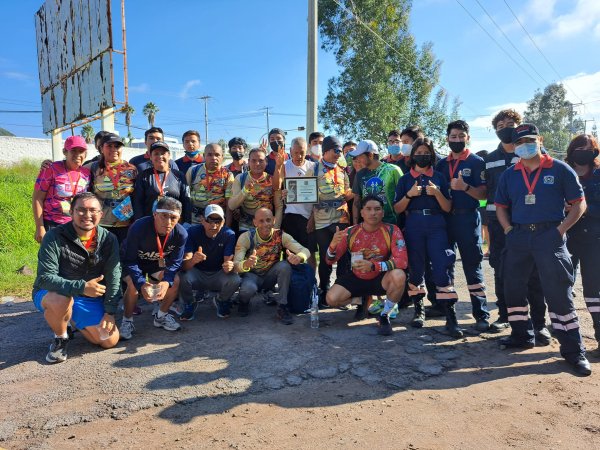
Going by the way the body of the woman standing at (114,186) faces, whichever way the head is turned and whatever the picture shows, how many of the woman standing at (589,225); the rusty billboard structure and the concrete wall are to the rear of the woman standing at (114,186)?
2

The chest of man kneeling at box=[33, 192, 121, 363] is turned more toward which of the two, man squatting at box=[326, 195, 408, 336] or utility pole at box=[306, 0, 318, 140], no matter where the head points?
the man squatting

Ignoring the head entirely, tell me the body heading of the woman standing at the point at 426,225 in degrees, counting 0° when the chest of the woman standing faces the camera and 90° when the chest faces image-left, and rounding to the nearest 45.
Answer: approximately 0°

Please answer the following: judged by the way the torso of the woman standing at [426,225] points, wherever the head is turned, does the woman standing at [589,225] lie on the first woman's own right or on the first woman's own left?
on the first woman's own left

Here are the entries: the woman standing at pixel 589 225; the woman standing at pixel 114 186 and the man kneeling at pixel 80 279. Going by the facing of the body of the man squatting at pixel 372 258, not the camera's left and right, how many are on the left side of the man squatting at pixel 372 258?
1

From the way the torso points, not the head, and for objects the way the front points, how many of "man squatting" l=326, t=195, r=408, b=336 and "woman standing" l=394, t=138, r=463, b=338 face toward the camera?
2

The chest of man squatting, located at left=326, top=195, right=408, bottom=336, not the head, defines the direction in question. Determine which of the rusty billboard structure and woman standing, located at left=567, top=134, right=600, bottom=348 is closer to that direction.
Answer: the woman standing

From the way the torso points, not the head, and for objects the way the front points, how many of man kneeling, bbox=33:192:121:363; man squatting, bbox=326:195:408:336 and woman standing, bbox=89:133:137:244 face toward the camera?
3

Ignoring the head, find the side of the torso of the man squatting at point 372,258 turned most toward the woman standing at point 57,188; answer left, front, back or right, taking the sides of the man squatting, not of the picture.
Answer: right

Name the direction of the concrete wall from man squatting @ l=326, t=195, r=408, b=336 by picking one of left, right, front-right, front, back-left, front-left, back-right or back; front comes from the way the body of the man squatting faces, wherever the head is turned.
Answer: back-right

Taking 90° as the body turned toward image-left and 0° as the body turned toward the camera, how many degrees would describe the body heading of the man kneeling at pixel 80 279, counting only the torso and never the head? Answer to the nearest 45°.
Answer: approximately 0°
